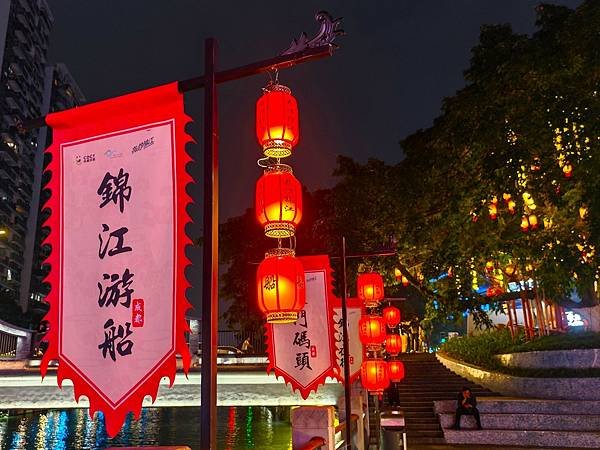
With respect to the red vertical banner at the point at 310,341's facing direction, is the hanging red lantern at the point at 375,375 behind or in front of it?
behind

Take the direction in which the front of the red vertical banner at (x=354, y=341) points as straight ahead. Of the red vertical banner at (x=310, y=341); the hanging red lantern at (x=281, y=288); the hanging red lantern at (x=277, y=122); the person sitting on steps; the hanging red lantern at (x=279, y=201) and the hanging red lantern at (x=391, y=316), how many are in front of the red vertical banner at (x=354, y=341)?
4

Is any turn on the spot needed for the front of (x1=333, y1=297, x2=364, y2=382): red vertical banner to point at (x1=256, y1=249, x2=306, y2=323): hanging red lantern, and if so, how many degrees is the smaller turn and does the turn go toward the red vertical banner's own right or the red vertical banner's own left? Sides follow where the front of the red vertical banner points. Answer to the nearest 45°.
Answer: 0° — it already faces it

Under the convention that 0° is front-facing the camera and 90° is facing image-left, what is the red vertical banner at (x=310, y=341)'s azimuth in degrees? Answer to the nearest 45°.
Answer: approximately 0°

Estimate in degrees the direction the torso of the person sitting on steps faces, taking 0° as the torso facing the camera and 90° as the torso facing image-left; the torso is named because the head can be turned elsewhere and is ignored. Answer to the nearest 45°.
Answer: approximately 0°

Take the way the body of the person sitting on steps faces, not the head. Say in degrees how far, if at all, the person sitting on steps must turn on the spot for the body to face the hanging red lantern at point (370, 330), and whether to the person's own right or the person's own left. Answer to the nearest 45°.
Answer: approximately 45° to the person's own right

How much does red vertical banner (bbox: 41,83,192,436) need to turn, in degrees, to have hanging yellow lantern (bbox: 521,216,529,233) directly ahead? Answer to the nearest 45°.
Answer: approximately 180°

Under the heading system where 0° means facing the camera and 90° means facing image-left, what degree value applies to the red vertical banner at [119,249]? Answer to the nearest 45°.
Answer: approximately 45°

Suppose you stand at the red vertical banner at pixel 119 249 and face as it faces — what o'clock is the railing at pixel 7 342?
The railing is roughly at 4 o'clock from the red vertical banner.

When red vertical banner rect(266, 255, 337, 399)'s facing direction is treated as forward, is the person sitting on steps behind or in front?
behind
